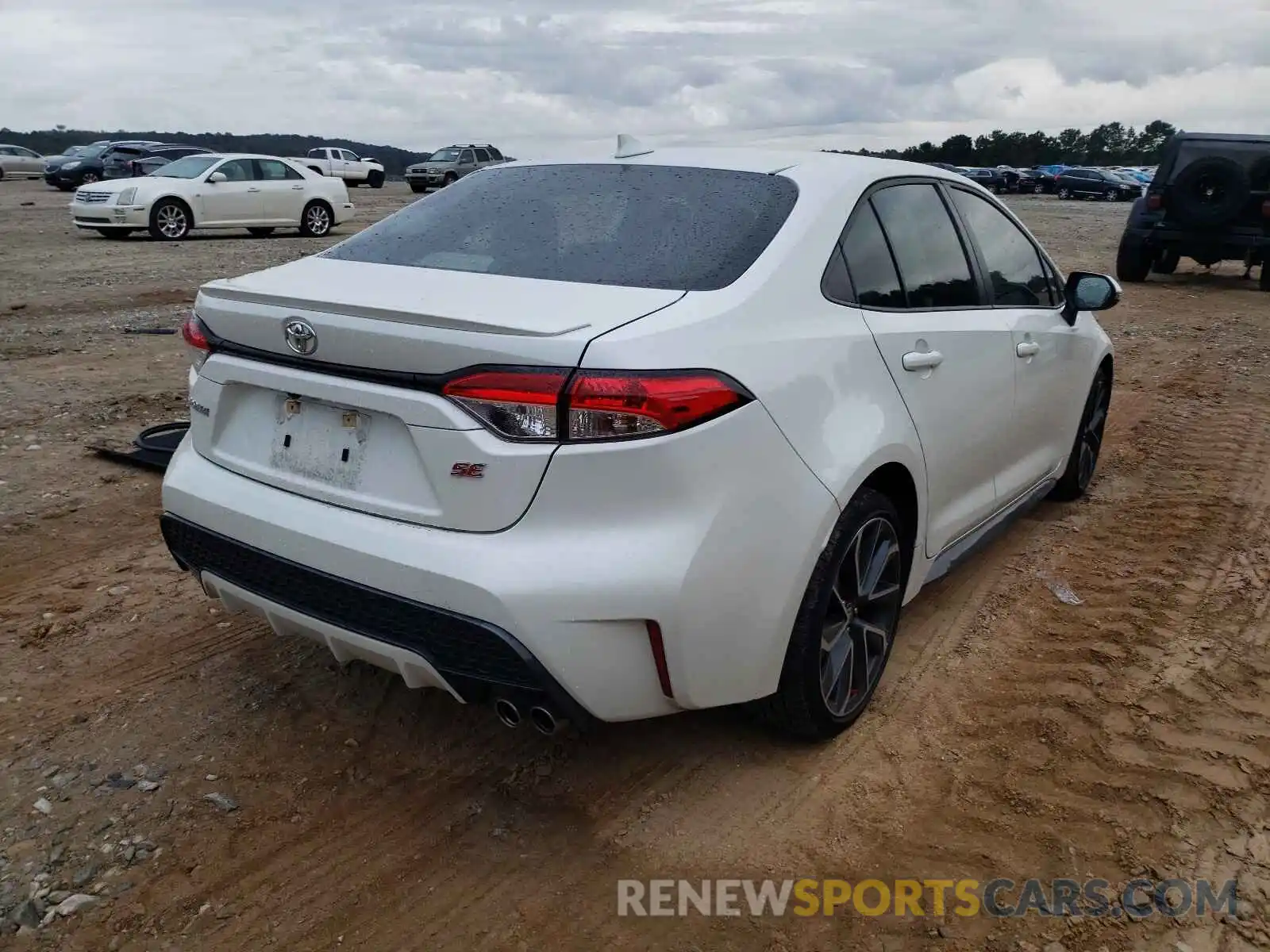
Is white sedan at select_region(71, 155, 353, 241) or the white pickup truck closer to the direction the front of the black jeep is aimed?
the white pickup truck

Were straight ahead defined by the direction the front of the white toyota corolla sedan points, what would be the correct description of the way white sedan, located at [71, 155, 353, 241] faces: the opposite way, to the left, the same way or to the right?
the opposite way

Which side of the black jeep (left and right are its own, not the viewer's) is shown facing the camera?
back

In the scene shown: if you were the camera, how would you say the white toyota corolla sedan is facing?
facing away from the viewer and to the right of the viewer

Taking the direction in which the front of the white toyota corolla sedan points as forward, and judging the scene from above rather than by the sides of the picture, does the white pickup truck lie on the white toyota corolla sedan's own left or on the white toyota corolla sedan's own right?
on the white toyota corolla sedan's own left

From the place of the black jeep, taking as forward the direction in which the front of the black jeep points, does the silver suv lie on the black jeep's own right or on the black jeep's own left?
on the black jeep's own left

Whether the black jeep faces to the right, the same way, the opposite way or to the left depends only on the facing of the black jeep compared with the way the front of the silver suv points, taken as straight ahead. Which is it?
the opposite way

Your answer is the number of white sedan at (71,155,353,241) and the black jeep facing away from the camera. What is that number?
1

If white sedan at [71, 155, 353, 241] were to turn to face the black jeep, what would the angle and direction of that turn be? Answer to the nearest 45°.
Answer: approximately 90° to its left

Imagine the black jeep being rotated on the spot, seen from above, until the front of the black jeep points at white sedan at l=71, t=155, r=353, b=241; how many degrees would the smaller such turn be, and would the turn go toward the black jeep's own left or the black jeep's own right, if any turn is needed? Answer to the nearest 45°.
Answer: approximately 90° to the black jeep's own left

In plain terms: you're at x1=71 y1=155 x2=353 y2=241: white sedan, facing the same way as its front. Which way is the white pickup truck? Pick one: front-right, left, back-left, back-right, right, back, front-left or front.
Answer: back-right

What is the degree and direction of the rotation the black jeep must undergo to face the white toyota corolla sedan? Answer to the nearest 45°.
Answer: approximately 180°
